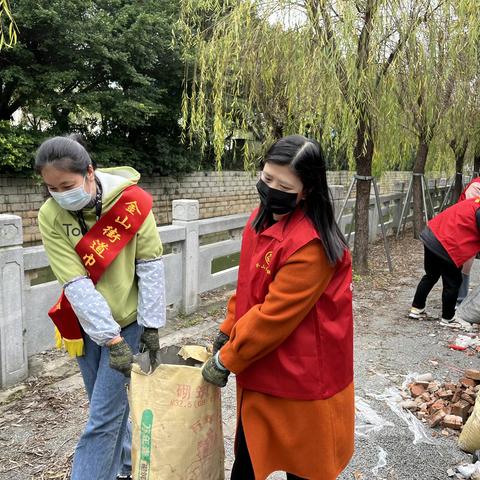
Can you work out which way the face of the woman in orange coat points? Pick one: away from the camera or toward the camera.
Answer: toward the camera

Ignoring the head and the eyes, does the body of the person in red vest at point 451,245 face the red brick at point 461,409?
no

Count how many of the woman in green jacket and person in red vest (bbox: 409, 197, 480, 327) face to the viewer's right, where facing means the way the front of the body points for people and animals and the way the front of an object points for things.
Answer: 1

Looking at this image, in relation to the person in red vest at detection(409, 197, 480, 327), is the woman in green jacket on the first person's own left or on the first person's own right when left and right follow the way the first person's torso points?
on the first person's own right

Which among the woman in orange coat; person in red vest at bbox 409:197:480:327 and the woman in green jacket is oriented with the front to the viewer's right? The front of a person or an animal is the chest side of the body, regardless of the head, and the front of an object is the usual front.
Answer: the person in red vest

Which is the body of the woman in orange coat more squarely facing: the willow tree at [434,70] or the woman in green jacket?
the woman in green jacket

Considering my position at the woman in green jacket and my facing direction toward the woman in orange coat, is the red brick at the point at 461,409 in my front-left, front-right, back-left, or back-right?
front-left

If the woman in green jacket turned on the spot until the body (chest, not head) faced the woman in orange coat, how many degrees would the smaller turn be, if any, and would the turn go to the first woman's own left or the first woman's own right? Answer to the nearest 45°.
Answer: approximately 45° to the first woman's own left

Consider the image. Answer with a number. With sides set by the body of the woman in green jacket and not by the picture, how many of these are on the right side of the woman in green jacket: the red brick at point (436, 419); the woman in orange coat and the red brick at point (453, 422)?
0

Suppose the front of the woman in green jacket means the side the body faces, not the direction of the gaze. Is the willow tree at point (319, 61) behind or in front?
behind

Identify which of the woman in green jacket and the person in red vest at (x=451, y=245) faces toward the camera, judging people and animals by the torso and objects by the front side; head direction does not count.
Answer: the woman in green jacket

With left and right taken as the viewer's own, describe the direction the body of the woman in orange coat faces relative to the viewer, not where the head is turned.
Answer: facing the viewer and to the left of the viewer

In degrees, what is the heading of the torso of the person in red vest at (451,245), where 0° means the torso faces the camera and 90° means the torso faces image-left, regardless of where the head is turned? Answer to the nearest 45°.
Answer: approximately 270°

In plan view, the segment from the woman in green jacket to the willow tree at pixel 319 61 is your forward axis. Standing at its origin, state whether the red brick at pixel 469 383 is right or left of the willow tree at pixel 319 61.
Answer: right

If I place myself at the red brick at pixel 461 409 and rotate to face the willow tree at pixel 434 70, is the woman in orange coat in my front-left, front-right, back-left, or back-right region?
back-left

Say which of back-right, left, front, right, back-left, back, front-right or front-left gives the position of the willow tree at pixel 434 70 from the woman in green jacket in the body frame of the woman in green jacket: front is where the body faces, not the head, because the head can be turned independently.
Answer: back-left

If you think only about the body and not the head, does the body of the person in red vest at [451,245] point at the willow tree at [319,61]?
no

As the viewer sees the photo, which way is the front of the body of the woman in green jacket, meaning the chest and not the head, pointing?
toward the camera
